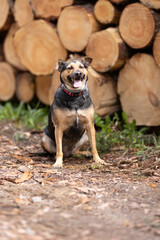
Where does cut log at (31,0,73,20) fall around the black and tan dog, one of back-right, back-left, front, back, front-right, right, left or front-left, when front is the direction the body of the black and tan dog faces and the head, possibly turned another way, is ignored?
back

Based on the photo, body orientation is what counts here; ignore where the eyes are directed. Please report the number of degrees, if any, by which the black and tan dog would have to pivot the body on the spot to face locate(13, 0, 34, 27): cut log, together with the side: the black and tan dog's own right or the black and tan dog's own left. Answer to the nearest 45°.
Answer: approximately 180°

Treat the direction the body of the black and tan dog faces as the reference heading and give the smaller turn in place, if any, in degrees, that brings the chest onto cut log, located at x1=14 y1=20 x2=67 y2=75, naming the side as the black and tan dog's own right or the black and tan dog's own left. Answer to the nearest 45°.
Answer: approximately 180°

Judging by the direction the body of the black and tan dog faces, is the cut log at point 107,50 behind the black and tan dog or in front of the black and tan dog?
behind

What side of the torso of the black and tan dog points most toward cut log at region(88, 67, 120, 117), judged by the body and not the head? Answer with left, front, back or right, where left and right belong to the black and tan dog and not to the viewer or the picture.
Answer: back

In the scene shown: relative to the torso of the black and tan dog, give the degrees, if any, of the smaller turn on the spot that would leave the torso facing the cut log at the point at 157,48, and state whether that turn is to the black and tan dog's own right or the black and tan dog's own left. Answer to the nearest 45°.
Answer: approximately 135° to the black and tan dog's own left

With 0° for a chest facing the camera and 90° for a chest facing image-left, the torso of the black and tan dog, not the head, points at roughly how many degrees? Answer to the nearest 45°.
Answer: approximately 0°
